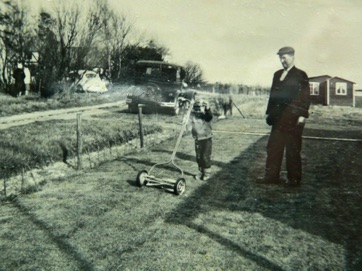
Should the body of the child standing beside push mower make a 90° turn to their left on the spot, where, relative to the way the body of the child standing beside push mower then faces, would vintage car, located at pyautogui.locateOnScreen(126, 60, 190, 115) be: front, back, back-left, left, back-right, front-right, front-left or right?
back-left

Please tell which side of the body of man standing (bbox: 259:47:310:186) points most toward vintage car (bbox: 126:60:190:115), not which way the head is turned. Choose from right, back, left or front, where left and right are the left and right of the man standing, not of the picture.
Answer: right

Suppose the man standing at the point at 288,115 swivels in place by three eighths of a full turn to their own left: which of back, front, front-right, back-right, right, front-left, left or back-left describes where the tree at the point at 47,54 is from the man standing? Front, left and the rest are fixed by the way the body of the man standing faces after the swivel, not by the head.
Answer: back-left

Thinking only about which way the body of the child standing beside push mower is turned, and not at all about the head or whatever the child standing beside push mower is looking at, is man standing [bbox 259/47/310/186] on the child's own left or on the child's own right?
on the child's own left

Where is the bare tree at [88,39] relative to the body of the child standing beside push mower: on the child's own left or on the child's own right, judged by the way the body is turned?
on the child's own right

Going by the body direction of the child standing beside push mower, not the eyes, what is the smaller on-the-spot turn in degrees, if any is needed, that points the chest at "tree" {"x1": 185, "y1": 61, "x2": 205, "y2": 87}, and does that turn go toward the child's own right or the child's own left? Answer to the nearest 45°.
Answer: approximately 135° to the child's own right
